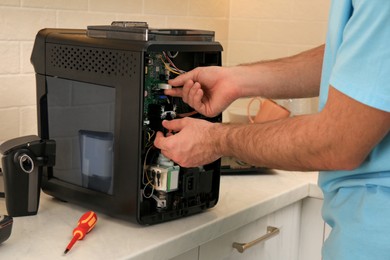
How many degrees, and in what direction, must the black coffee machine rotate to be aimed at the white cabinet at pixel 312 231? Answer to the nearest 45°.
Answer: approximately 90° to its right
